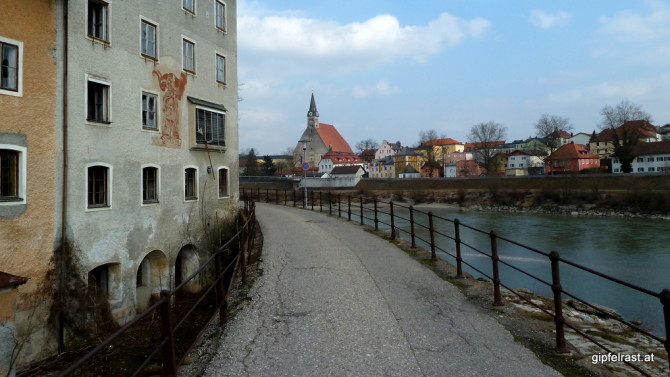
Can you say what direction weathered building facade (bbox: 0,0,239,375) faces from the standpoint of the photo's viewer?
facing the viewer and to the right of the viewer
